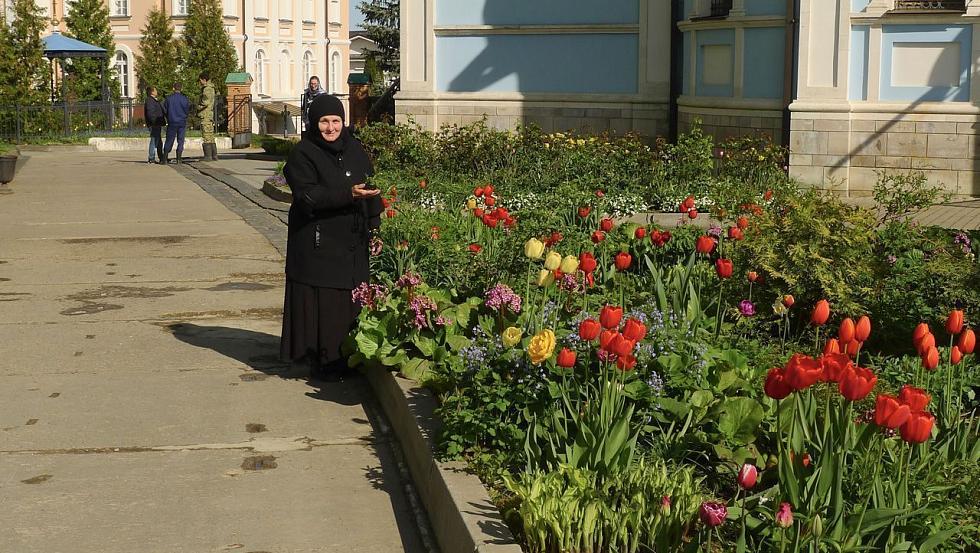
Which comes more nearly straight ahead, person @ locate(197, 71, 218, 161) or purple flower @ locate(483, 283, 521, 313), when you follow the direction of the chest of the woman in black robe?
the purple flower

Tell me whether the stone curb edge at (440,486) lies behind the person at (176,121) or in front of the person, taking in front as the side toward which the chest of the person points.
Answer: behind

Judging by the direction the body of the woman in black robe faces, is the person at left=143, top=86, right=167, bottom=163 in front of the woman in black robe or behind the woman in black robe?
behind

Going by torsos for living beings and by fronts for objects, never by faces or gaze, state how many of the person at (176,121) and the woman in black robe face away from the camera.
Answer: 1

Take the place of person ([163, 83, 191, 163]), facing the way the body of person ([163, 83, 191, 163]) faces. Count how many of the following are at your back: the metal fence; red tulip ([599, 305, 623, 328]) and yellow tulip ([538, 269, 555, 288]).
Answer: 2

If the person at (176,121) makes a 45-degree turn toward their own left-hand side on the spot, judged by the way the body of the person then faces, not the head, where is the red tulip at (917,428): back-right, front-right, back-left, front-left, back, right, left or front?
back-left

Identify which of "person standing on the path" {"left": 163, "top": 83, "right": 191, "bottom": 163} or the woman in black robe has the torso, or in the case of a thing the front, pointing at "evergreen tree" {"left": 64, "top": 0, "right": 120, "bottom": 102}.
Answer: the person standing on the path

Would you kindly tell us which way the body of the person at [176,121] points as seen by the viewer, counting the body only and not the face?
away from the camera

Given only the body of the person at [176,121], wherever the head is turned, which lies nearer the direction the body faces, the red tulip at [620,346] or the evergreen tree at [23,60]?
the evergreen tree

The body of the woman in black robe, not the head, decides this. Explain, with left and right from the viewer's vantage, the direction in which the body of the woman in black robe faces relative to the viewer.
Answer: facing the viewer and to the right of the viewer
